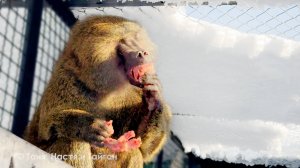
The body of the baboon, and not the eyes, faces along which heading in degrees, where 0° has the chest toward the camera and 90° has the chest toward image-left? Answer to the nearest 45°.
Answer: approximately 315°
